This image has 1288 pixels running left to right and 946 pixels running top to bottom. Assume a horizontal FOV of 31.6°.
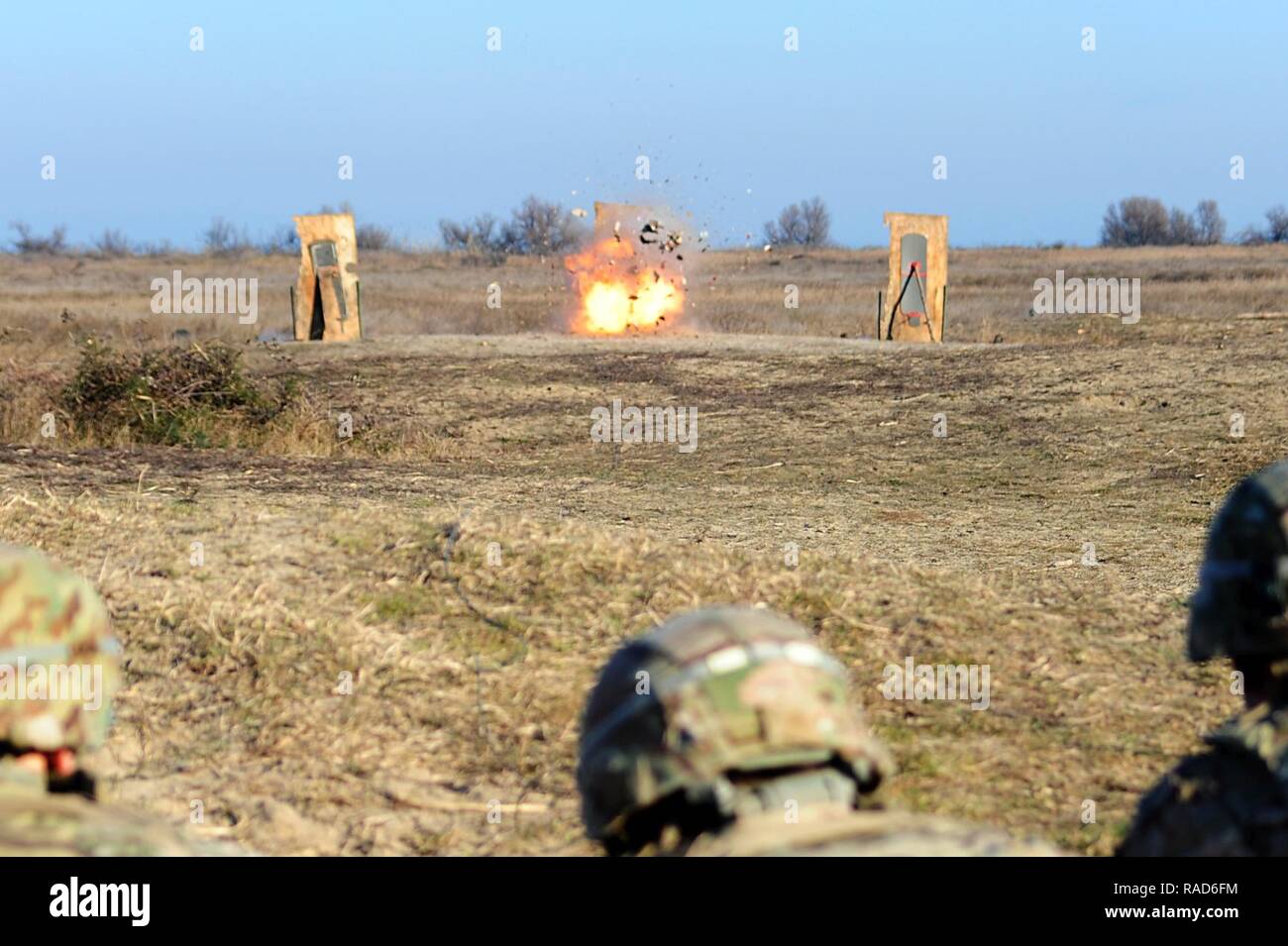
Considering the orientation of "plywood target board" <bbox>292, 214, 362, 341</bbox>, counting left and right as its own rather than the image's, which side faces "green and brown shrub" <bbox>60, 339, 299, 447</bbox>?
front

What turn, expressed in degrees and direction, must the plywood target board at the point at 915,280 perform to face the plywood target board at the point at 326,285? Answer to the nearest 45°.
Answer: approximately 90° to its right

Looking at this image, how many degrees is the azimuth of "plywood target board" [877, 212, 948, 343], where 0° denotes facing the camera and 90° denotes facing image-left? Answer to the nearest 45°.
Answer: approximately 0°

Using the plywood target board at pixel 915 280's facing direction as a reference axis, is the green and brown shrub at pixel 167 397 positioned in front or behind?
in front

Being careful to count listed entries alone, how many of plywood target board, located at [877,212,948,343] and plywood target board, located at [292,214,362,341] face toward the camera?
2

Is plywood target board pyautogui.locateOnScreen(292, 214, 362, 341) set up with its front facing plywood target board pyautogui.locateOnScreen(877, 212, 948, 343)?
no

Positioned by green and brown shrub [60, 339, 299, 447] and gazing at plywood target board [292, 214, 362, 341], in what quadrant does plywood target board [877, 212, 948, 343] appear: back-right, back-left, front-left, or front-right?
front-right

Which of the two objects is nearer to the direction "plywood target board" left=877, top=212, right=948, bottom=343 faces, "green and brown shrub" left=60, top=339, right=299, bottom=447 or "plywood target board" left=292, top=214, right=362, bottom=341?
the green and brown shrub

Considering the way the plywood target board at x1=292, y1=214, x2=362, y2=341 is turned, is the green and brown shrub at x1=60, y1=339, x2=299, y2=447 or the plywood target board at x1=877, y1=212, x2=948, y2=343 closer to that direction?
the green and brown shrub

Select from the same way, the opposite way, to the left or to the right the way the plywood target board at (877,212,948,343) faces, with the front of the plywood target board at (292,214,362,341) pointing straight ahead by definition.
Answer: the same way

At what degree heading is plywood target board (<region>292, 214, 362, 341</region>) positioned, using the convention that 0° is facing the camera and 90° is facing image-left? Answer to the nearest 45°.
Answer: approximately 0°
